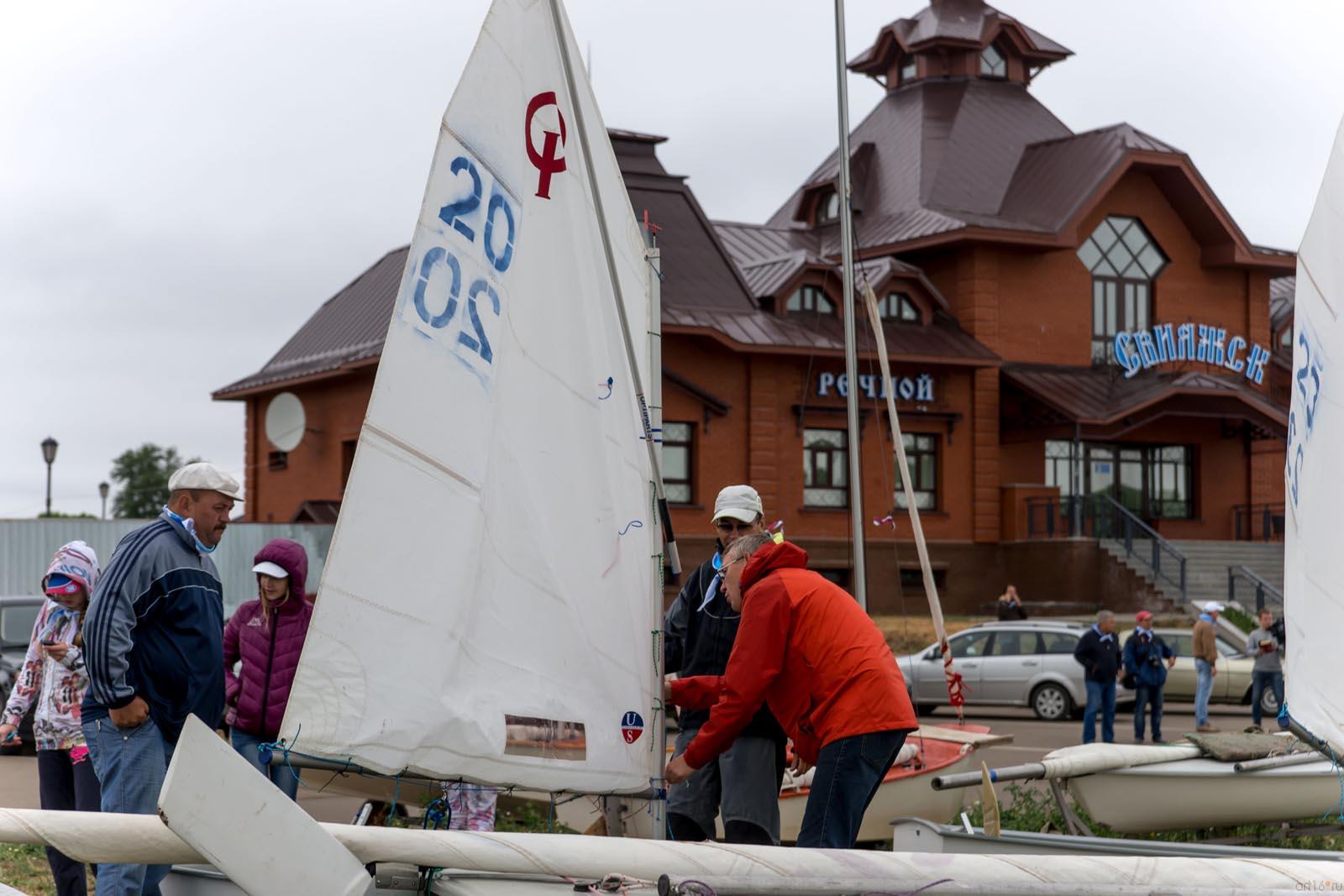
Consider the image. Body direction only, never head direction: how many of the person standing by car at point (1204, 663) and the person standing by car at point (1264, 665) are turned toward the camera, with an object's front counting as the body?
1

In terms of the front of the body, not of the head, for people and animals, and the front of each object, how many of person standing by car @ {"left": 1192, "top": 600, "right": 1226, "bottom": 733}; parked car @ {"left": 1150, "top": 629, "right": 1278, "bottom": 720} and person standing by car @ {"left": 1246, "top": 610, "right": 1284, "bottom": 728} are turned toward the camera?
1

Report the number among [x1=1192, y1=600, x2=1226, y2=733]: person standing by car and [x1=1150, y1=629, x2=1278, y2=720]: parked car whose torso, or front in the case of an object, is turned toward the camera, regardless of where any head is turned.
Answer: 0

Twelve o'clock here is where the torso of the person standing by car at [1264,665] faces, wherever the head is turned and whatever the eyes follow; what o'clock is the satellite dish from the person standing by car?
The satellite dish is roughly at 4 o'clock from the person standing by car.

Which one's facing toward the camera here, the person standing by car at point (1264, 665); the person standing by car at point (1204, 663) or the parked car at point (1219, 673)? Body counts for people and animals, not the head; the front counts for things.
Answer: the person standing by car at point (1264, 665)

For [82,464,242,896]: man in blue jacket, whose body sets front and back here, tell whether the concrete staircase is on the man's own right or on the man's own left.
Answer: on the man's own left
